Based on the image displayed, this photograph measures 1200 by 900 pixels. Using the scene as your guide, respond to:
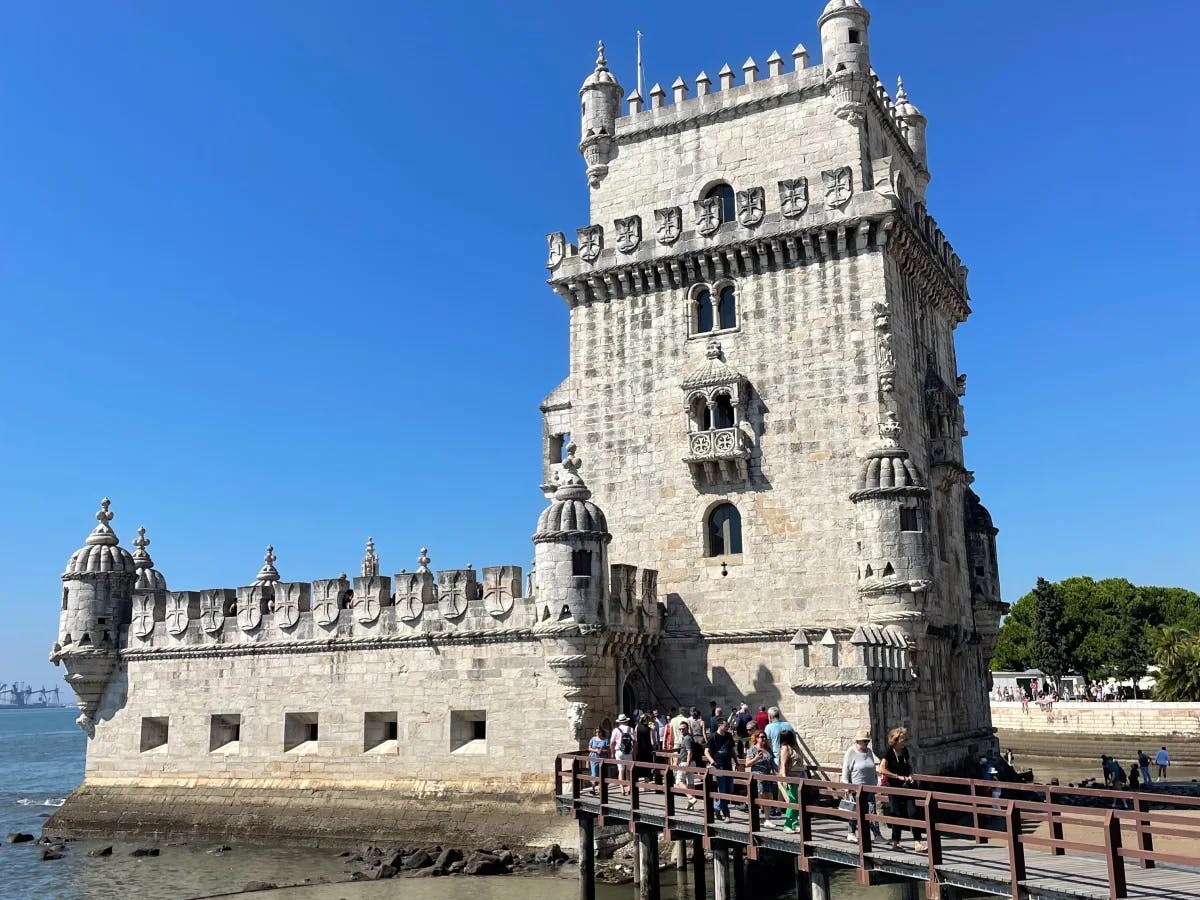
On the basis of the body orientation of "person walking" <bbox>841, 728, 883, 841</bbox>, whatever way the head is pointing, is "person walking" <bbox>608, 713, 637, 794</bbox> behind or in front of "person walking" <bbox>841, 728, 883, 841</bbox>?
behind

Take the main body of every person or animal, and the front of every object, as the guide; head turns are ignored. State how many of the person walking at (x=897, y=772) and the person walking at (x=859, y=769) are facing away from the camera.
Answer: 0

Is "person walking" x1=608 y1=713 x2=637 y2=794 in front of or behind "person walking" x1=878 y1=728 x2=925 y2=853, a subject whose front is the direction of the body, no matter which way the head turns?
behind

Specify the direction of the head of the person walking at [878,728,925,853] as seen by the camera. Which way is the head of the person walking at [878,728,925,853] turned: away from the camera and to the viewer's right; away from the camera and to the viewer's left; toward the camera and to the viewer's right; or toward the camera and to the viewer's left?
toward the camera and to the viewer's right

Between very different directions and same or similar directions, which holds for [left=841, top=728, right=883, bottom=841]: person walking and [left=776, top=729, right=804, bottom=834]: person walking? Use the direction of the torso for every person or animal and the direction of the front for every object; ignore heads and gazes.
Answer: very different directions

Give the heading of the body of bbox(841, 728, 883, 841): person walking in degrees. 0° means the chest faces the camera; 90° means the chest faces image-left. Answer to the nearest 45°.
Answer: approximately 315°

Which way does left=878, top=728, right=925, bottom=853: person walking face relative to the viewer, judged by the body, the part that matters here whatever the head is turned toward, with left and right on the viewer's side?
facing the viewer and to the right of the viewer

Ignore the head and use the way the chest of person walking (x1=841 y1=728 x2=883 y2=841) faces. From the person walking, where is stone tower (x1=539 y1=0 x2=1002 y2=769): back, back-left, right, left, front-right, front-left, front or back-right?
back-left

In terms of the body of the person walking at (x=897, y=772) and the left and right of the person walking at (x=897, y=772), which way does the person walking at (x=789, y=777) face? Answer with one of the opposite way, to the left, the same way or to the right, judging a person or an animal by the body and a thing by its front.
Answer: the opposite way

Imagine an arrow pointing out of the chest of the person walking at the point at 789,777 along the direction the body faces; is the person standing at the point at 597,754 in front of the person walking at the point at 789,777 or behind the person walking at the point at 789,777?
in front

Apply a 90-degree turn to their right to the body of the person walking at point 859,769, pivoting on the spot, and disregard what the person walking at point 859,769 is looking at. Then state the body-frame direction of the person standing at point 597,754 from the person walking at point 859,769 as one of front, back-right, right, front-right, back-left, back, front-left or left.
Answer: right
